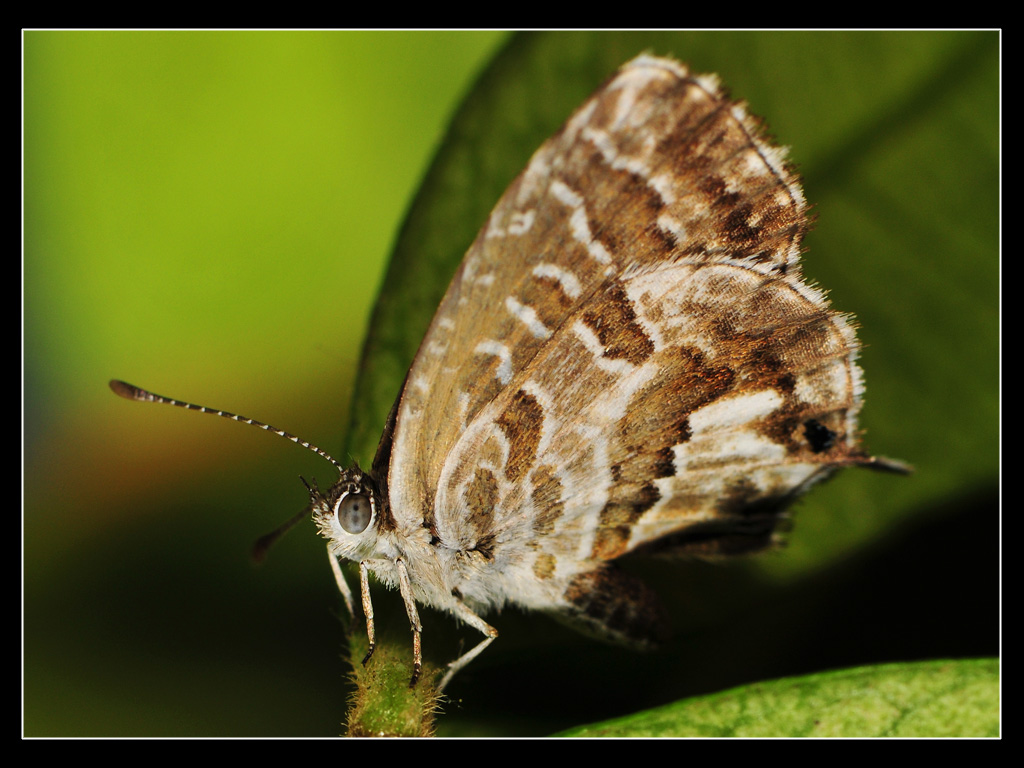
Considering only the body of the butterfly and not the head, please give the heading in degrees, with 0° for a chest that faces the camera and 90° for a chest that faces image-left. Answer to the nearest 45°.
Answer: approximately 90°
